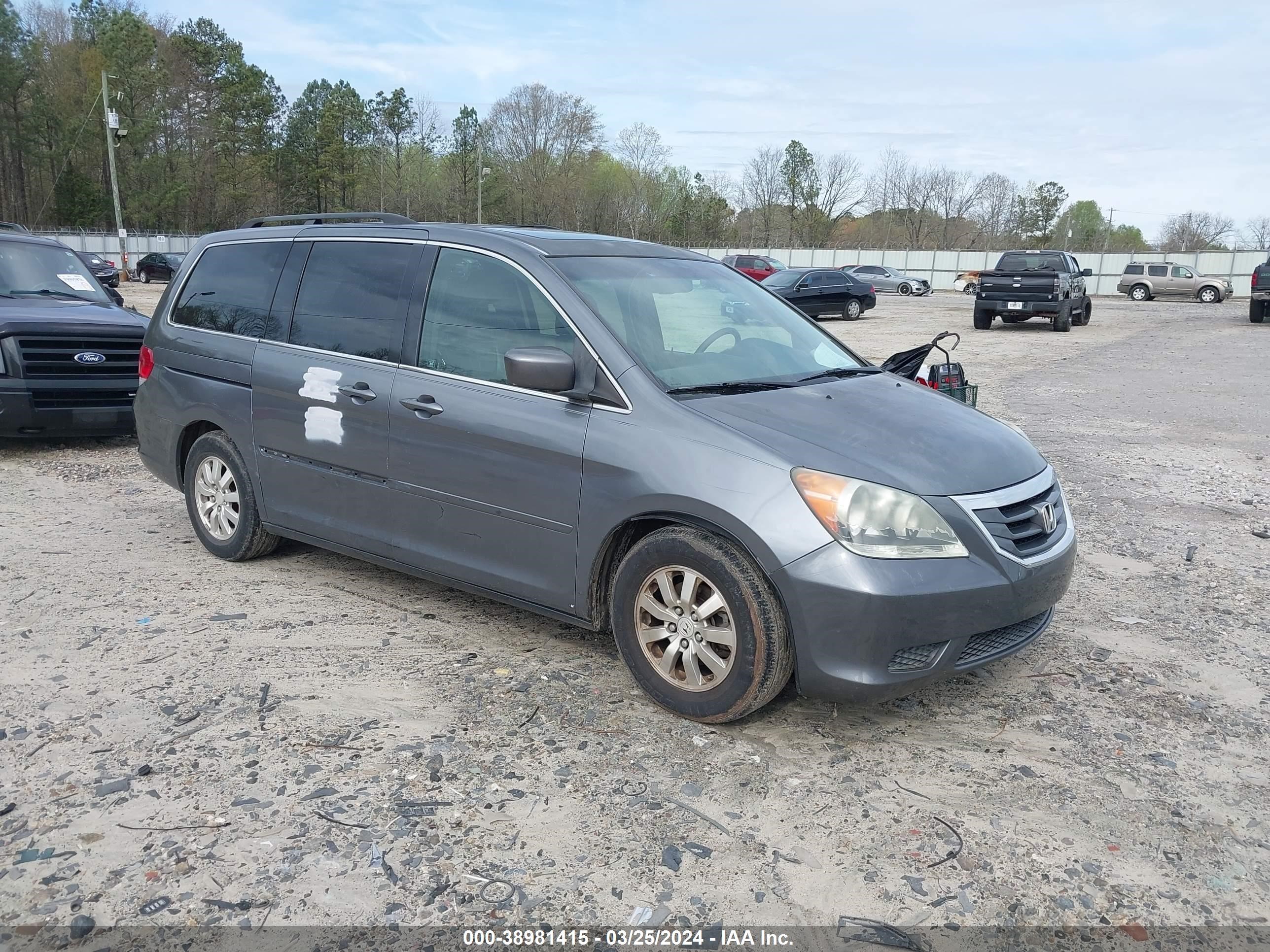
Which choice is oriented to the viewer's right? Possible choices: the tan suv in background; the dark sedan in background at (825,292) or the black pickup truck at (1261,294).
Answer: the tan suv in background

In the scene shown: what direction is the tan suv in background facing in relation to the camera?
to the viewer's right

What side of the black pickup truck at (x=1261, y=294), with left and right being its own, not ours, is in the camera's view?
back

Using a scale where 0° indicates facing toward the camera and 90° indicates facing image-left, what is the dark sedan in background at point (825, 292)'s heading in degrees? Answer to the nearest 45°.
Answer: approximately 45°

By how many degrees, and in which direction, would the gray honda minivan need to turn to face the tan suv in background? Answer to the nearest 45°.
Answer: approximately 90° to its left

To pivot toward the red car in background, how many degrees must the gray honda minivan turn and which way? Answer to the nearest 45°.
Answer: approximately 135° to its left

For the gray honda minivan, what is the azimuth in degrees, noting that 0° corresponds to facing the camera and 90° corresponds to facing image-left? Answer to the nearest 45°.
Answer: approximately 315°
